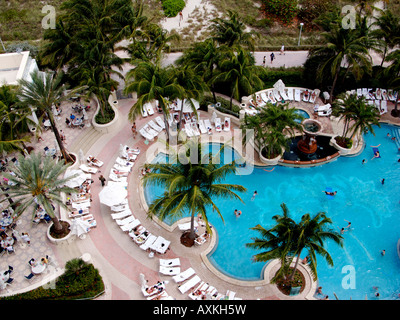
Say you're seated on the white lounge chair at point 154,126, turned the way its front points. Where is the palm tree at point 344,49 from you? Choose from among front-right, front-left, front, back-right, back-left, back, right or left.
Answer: front-left

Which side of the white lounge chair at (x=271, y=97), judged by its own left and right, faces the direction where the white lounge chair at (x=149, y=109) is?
right

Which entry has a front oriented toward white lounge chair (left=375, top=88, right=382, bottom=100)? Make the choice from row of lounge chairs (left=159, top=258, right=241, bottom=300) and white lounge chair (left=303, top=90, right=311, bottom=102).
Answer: the row of lounge chairs

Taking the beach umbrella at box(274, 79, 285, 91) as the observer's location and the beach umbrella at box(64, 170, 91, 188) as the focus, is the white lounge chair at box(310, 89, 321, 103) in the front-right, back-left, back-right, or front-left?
back-left

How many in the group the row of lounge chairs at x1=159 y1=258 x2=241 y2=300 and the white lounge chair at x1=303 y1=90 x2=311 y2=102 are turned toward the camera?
1

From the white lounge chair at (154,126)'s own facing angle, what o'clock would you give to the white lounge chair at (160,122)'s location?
the white lounge chair at (160,122) is roughly at 9 o'clock from the white lounge chair at (154,126).

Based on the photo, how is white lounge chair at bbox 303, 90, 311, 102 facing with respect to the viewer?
toward the camera

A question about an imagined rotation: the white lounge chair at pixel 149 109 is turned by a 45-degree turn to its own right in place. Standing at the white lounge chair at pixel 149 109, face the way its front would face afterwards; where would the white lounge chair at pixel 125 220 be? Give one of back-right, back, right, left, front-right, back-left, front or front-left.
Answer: front

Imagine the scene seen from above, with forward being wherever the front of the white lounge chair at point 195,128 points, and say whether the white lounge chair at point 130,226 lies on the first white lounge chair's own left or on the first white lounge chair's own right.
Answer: on the first white lounge chair's own right

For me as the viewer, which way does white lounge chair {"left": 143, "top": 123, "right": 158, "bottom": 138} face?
facing the viewer and to the right of the viewer

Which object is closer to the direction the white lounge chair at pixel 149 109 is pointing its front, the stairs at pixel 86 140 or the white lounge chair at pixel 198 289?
the white lounge chair

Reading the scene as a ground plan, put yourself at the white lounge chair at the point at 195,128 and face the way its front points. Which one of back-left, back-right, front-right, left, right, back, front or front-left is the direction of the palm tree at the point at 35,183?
right

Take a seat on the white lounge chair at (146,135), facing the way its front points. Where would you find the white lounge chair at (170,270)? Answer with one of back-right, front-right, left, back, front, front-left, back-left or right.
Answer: front-right

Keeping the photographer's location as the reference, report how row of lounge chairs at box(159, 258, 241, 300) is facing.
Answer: facing away from the viewer and to the right of the viewer

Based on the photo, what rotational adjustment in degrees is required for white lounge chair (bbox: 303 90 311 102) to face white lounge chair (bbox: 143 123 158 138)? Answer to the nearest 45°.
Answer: approximately 45° to its right

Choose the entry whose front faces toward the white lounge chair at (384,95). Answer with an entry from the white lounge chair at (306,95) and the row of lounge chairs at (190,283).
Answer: the row of lounge chairs
